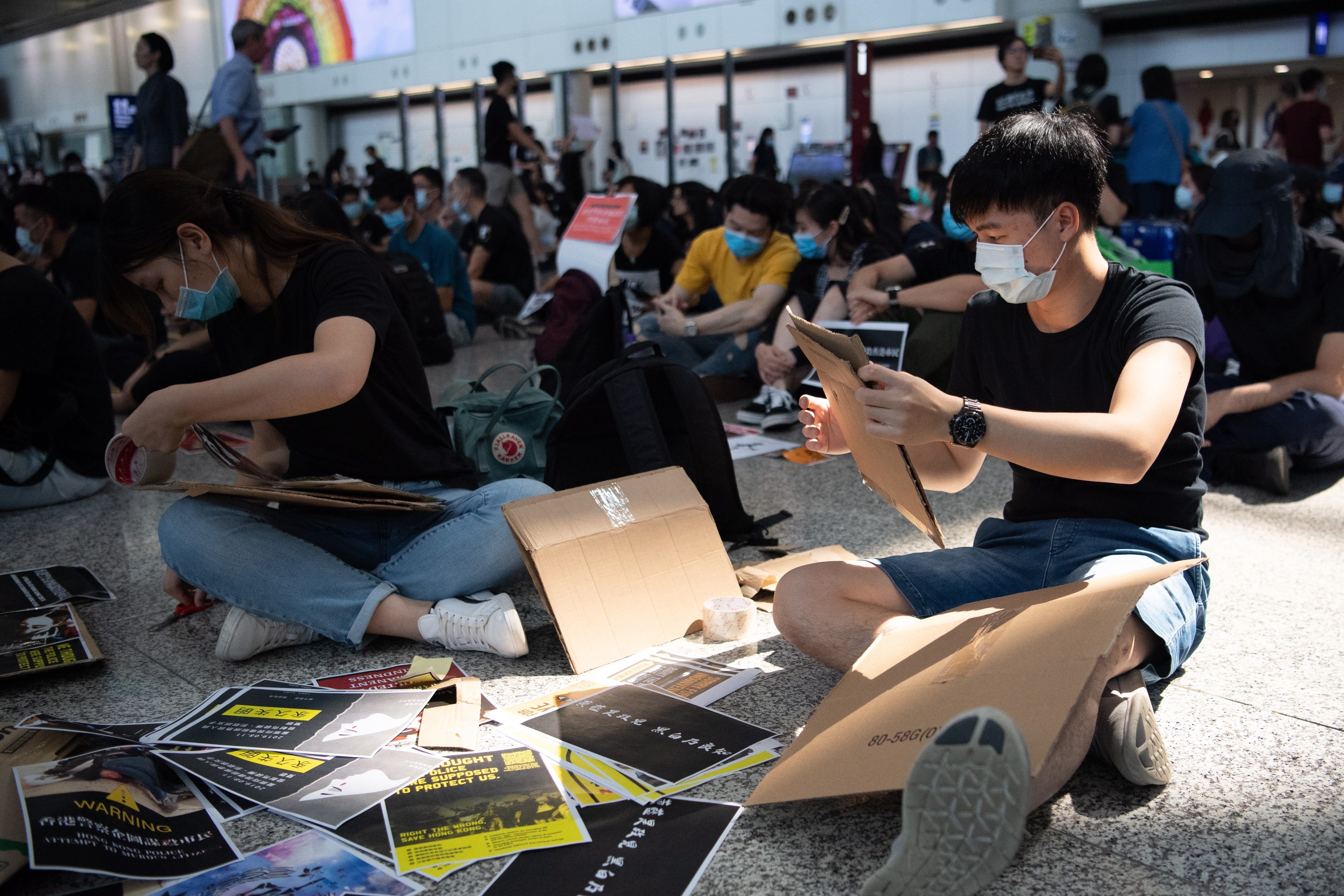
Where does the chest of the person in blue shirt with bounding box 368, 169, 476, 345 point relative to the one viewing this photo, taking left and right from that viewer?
facing the viewer and to the left of the viewer

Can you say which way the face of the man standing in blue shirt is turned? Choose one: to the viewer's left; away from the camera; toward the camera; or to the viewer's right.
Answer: to the viewer's right

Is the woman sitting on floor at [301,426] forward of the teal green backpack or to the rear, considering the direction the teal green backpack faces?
forward

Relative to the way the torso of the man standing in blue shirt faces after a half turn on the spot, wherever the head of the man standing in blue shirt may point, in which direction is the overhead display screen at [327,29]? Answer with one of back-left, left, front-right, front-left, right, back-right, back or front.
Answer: right

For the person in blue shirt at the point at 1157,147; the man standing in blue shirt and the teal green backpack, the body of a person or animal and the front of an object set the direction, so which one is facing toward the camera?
the teal green backpack

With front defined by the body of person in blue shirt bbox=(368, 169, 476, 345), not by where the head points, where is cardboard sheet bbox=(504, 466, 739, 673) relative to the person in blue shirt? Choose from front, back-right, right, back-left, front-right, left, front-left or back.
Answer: front-left

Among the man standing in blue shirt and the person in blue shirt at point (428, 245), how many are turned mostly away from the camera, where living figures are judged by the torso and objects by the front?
0

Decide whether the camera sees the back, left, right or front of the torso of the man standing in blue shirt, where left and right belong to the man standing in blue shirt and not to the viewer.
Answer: right

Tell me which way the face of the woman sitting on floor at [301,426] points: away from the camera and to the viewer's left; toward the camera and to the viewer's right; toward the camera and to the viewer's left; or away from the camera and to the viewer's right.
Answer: toward the camera and to the viewer's left

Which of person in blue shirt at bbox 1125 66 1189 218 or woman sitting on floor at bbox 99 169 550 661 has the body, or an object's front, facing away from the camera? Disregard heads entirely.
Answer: the person in blue shirt

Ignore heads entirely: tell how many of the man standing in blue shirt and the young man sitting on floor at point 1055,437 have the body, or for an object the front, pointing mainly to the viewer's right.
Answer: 1

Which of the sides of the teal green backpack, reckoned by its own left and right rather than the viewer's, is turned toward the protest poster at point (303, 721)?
front

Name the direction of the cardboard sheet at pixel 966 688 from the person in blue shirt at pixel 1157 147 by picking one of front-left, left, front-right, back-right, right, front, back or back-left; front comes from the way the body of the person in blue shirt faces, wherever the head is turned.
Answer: back

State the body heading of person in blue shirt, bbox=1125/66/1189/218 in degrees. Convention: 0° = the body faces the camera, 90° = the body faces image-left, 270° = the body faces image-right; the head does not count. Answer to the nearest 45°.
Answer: approximately 180°

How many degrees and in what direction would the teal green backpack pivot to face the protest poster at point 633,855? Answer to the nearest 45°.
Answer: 0° — it already faces it

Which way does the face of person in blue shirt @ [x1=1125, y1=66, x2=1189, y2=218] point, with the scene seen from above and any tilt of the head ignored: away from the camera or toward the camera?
away from the camera

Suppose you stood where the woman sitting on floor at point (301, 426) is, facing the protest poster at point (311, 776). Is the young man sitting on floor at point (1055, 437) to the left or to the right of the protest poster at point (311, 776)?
left

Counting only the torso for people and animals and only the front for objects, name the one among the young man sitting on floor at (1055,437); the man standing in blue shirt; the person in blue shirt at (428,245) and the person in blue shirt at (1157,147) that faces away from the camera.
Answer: the person in blue shirt at (1157,147)
